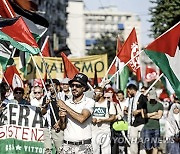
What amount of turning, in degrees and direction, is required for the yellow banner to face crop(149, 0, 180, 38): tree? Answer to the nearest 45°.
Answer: approximately 135° to its left

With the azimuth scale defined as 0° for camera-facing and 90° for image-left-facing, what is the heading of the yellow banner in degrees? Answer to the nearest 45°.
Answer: approximately 0°

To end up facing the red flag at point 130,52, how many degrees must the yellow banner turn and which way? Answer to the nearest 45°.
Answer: approximately 45° to its left

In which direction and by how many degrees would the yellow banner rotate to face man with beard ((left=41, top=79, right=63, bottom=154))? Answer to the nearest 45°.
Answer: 0° — it already faces them

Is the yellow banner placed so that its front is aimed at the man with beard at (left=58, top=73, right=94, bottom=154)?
yes
